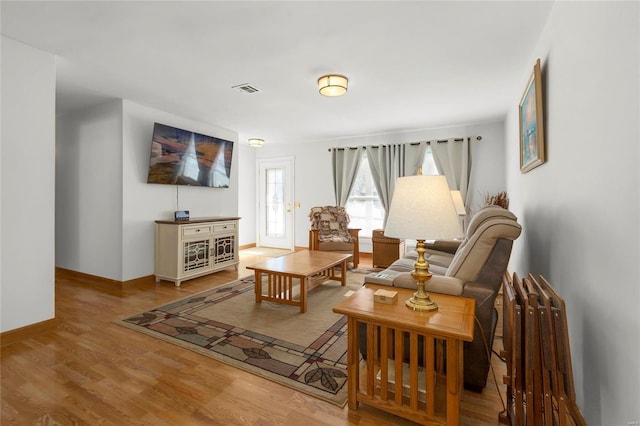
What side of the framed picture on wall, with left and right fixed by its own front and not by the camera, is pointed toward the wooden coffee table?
front

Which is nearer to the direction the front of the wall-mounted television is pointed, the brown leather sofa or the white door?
the brown leather sofa

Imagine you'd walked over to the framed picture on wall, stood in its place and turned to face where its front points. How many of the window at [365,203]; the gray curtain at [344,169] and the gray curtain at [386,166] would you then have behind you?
0

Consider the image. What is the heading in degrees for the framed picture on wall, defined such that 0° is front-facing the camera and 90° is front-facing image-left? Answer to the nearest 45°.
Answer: approximately 90°

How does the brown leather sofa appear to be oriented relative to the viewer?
to the viewer's left

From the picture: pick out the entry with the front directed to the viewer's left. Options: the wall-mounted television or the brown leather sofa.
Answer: the brown leather sofa

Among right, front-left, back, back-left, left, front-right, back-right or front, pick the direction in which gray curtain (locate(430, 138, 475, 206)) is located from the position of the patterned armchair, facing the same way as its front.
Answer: front-left

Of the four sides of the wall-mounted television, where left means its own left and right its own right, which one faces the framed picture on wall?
front

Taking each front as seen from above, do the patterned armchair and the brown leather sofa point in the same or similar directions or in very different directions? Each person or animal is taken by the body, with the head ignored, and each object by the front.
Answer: very different directions

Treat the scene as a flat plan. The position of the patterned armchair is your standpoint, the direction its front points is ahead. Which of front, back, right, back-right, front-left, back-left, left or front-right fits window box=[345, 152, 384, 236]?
left

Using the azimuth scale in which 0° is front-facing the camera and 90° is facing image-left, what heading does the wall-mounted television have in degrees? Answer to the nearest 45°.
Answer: approximately 315°

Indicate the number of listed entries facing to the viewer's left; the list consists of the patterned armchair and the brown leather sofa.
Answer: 1

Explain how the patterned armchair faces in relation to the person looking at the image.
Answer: facing the viewer and to the right of the viewer
